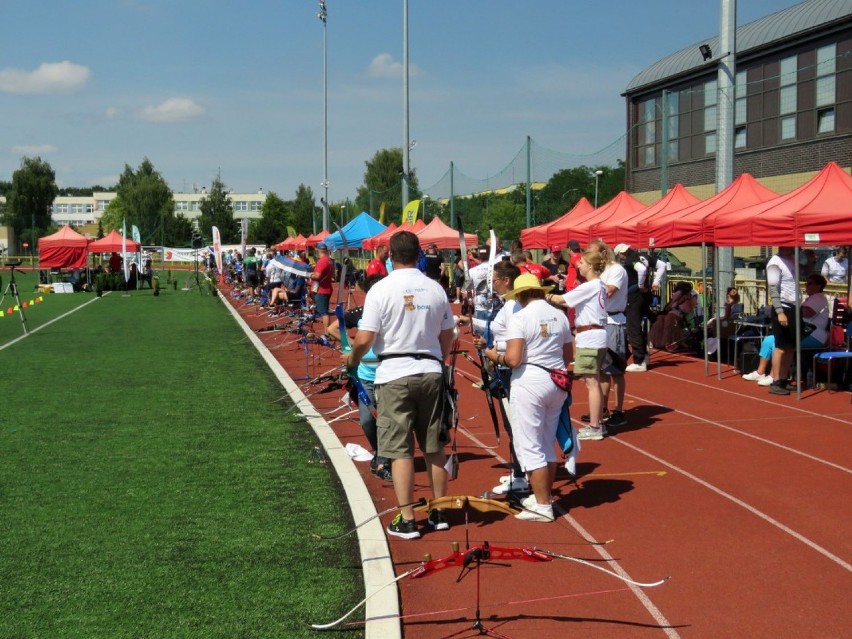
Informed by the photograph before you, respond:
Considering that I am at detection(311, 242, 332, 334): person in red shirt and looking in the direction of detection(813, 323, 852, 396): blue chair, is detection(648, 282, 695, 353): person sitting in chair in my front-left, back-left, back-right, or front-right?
front-left

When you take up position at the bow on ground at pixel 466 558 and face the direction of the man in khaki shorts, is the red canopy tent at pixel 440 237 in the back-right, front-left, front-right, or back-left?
front-right

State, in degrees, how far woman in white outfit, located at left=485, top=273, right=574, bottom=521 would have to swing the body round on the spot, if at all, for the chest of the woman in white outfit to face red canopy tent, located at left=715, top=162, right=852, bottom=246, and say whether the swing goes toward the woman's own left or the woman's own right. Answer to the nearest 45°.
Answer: approximately 90° to the woman's own right

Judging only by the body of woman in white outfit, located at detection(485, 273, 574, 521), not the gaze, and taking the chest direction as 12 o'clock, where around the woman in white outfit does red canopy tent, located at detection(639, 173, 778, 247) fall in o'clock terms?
The red canopy tent is roughly at 2 o'clock from the woman in white outfit.

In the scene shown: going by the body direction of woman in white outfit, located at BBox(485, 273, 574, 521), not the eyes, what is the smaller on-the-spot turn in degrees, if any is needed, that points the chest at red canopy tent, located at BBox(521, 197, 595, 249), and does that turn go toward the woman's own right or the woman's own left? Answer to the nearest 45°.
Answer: approximately 45° to the woman's own right

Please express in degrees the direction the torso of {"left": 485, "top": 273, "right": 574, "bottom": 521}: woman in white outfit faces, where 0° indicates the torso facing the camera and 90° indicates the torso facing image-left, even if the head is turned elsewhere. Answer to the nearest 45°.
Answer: approximately 135°

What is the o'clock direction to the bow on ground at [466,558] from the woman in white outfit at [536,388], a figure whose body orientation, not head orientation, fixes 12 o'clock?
The bow on ground is roughly at 8 o'clock from the woman in white outfit.

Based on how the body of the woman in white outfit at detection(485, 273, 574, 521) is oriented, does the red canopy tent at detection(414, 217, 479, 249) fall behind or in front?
in front

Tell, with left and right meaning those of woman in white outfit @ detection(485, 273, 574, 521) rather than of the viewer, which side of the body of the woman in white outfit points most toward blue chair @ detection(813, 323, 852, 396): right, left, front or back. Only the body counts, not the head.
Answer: right

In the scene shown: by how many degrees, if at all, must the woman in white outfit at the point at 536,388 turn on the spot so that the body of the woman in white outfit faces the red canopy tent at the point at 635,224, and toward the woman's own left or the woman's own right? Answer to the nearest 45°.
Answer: approximately 45° to the woman's own right

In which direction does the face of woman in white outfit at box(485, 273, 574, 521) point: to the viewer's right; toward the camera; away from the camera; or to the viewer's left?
away from the camera

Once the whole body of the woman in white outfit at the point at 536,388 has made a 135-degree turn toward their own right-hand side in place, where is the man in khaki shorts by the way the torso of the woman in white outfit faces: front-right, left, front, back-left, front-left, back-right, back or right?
back-right

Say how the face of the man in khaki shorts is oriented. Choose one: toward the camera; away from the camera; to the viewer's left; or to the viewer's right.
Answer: away from the camera

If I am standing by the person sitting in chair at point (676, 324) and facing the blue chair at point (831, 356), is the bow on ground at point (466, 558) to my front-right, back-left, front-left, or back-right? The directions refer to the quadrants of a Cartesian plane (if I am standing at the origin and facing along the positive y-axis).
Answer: front-right
